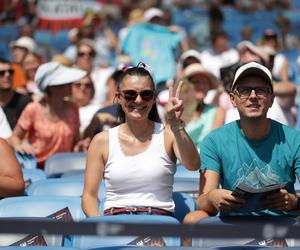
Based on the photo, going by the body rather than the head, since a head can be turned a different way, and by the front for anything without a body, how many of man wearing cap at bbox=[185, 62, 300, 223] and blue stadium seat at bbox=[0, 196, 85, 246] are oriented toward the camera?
2

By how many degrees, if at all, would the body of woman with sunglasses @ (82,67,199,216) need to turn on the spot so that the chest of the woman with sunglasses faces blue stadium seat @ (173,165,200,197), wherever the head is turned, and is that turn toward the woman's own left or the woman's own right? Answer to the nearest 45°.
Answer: approximately 135° to the woman's own left

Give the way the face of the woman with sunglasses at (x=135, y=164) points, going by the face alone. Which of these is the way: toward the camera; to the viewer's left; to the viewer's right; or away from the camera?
toward the camera

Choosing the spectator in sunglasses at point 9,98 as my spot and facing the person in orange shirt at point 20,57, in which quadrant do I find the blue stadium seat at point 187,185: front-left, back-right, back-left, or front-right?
back-right

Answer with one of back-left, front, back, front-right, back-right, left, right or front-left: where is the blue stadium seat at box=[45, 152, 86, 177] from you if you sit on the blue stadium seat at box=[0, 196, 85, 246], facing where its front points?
back

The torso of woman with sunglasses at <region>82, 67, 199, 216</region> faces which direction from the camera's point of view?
toward the camera

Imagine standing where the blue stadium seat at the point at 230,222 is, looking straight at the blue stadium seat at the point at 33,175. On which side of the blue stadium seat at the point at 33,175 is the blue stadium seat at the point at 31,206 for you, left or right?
left

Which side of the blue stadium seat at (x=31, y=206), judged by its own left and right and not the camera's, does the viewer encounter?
front

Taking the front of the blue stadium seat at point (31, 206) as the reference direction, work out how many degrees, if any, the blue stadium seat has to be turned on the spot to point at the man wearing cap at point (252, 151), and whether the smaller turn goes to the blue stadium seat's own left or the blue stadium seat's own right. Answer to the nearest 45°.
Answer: approximately 90° to the blue stadium seat's own left

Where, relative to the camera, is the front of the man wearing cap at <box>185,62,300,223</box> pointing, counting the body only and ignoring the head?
toward the camera

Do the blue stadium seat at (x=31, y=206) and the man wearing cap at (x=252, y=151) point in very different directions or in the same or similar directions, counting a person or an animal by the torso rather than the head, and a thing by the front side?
same or similar directions

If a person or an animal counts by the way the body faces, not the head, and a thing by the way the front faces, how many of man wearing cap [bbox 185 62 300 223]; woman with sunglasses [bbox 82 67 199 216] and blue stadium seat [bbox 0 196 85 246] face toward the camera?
3

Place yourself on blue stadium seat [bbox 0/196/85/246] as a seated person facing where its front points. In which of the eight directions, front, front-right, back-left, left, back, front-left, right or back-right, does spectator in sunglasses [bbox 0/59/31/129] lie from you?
back

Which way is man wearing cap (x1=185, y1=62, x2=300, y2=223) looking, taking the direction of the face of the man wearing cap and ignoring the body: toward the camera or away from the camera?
toward the camera
